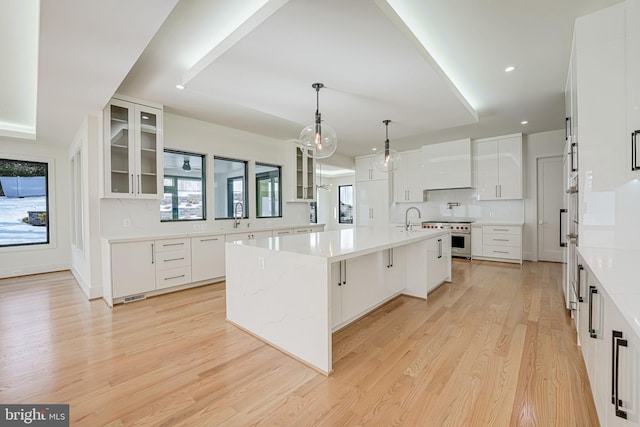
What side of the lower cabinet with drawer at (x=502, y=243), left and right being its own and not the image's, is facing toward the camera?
front

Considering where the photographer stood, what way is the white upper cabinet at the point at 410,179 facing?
facing the viewer

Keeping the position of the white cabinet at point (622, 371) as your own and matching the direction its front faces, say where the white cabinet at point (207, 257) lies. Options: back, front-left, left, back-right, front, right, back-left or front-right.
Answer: front

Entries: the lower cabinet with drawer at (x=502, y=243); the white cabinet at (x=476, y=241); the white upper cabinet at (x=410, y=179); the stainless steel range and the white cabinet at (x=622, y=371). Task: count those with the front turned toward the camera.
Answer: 4

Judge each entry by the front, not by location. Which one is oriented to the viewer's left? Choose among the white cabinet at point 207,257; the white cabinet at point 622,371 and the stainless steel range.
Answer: the white cabinet at point 622,371

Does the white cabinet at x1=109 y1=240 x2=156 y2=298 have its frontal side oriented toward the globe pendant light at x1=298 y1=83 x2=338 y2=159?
yes

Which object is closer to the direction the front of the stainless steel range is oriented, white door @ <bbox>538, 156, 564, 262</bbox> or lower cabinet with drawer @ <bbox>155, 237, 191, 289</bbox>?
the lower cabinet with drawer

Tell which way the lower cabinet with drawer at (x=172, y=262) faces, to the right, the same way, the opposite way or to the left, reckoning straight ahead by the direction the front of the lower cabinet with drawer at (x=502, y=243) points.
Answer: to the left

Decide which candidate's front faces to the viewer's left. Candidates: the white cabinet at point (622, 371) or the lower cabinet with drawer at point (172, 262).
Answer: the white cabinet

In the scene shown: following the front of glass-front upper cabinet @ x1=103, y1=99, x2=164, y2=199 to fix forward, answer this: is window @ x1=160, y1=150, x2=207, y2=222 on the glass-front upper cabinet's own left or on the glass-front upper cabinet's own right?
on the glass-front upper cabinet's own left

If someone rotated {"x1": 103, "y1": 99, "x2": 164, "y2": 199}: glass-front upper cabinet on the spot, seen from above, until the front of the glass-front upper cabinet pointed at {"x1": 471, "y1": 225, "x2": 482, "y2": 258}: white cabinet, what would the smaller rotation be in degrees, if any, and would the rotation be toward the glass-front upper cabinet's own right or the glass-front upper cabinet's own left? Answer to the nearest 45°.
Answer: approximately 45° to the glass-front upper cabinet's own left

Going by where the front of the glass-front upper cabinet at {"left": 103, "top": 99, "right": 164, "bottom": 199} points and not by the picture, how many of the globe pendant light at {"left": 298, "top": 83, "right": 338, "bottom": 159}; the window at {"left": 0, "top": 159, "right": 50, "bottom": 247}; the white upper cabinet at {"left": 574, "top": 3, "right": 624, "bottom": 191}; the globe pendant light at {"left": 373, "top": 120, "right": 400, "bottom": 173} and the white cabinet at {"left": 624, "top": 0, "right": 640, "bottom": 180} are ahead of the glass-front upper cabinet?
4

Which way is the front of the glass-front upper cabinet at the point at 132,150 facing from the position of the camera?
facing the viewer and to the right of the viewer

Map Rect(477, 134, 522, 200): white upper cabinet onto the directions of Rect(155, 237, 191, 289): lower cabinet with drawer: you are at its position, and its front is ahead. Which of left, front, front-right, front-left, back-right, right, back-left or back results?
front-left

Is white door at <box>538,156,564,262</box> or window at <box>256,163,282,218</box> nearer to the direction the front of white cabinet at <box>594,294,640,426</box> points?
the window
